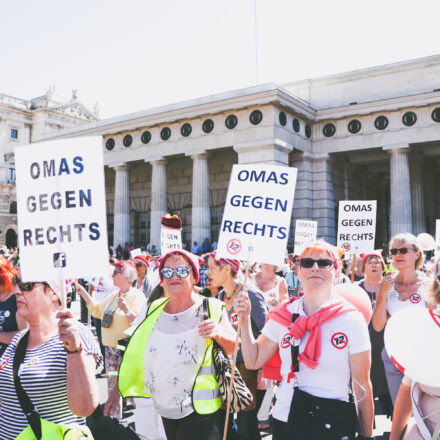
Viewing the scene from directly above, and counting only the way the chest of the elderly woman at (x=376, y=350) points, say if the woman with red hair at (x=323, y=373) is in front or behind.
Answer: in front

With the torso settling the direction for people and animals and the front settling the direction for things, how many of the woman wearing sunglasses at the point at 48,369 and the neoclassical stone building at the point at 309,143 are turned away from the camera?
0

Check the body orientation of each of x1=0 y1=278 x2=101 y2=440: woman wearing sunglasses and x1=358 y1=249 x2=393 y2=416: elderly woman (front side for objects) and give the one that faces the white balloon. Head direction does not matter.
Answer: the elderly woman

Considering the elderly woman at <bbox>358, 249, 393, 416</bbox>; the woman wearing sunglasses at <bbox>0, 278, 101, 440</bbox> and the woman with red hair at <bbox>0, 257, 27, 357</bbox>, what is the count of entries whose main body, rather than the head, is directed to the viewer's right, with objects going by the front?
0

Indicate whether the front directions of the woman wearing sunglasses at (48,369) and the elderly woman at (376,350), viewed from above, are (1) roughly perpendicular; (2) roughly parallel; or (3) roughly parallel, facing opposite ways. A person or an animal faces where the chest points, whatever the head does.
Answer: roughly parallel

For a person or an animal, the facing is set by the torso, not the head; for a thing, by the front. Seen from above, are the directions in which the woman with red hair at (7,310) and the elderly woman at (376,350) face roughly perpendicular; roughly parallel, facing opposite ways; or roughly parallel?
roughly parallel

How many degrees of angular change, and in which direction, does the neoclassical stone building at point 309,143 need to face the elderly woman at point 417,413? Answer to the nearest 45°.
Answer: approximately 45° to its left

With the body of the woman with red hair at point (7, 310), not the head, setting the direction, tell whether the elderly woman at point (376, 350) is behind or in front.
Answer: behind

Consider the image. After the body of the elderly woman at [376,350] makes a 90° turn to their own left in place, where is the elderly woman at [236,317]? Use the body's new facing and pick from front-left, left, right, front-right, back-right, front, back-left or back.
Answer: back-right

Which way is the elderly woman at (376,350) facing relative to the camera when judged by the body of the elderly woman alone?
toward the camera

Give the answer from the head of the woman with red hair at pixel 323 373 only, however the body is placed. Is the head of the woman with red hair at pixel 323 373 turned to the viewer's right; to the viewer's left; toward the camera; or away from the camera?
toward the camera

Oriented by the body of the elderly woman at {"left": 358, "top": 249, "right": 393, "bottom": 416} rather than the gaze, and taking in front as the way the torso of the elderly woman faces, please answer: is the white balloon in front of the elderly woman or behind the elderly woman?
in front

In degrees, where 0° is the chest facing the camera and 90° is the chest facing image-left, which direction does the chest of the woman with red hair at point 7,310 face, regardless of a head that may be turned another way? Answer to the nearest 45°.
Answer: approximately 45°

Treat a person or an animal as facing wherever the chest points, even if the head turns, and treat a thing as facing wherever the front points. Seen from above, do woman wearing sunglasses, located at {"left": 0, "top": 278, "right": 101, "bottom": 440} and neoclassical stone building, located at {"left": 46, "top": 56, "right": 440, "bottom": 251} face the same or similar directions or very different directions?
same or similar directions

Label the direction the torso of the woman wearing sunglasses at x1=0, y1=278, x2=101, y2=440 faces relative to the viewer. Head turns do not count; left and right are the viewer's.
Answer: facing the viewer and to the left of the viewer
